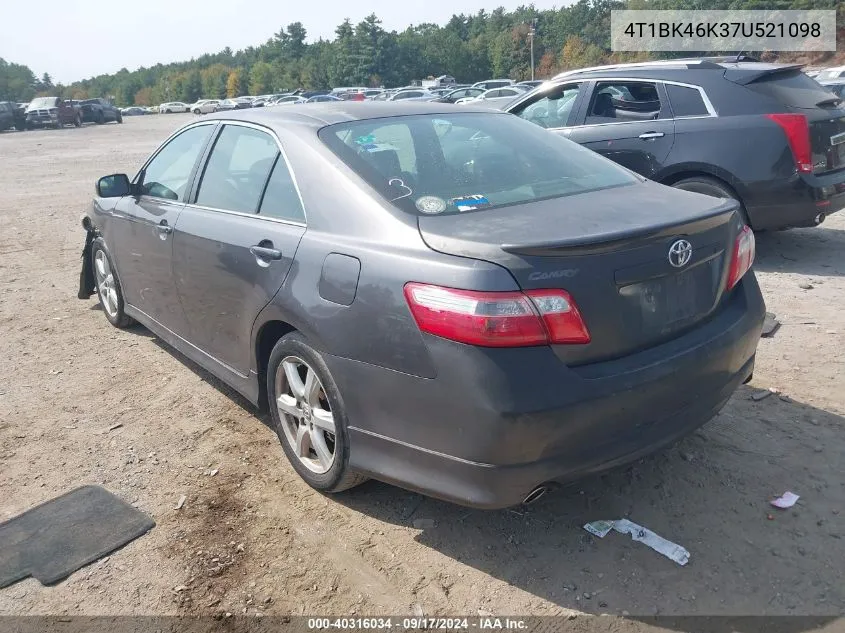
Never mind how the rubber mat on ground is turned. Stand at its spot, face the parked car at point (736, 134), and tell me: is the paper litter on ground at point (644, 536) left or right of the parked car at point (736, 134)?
right

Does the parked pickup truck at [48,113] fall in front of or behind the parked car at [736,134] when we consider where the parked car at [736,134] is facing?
in front

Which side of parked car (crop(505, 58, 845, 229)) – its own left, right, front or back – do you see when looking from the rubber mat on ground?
left

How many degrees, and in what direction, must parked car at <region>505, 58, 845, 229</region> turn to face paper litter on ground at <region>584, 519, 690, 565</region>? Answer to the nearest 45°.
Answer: approximately 135° to its left

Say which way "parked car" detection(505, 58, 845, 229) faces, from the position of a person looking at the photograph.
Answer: facing away from the viewer and to the left of the viewer

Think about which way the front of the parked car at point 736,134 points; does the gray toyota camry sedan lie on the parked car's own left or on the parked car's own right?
on the parked car's own left

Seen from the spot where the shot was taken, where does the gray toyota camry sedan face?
facing away from the viewer and to the left of the viewer

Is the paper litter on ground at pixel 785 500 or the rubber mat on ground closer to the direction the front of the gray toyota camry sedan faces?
the rubber mat on ground

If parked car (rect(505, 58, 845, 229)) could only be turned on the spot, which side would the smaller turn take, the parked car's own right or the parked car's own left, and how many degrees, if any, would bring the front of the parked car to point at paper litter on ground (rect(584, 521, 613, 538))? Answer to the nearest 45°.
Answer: approximately 135° to the parked car's own left

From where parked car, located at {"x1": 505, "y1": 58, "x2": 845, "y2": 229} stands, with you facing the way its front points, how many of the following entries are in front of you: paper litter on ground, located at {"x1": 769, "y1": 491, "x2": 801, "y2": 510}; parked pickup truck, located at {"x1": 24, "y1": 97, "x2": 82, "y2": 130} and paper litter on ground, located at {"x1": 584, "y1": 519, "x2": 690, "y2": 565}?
1

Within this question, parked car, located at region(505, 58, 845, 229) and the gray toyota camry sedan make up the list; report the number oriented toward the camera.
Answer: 0
